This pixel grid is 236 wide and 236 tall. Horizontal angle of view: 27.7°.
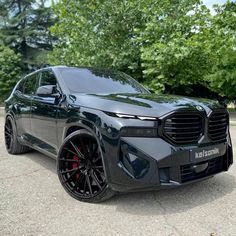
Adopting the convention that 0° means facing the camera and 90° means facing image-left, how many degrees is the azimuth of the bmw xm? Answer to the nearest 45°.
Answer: approximately 315°

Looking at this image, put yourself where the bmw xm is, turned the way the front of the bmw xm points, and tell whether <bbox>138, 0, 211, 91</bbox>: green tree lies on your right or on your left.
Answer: on your left

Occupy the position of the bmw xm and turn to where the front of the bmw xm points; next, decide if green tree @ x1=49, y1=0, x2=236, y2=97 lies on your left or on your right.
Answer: on your left

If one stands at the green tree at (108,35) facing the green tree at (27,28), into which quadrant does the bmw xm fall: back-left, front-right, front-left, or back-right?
back-left

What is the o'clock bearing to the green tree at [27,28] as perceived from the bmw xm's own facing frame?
The green tree is roughly at 7 o'clock from the bmw xm.

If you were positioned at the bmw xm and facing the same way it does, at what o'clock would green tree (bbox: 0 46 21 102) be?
The green tree is roughly at 7 o'clock from the bmw xm.

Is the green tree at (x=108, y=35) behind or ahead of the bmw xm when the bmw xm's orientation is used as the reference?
behind
